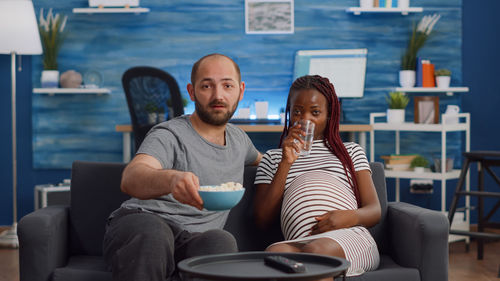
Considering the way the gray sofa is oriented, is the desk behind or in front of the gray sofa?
behind

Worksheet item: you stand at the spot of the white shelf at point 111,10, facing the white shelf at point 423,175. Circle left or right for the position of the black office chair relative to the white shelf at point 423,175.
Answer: right

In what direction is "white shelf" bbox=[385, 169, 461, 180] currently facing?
toward the camera

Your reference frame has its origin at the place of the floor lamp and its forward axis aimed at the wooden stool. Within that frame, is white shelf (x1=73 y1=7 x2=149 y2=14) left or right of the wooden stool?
left

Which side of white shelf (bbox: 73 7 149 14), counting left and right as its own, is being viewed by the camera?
front

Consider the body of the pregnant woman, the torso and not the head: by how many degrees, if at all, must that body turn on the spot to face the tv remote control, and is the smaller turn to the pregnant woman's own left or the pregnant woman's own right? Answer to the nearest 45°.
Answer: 0° — they already face it

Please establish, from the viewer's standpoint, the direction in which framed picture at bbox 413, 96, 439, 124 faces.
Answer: facing the viewer

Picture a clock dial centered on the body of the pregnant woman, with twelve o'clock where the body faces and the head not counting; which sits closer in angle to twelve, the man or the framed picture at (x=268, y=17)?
the man

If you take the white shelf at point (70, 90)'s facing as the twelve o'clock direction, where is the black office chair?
The black office chair is roughly at 11 o'clock from the white shelf.

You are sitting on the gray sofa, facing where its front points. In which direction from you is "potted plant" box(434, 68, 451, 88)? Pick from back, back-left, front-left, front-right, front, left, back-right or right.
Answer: back-left
